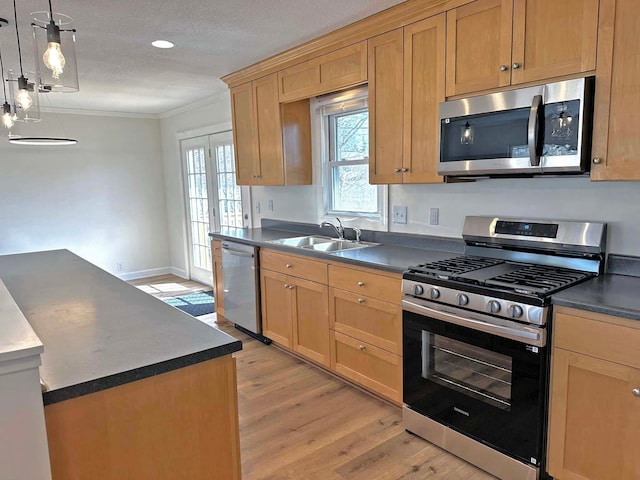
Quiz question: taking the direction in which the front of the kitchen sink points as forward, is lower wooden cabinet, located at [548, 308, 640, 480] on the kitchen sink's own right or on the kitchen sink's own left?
on the kitchen sink's own left

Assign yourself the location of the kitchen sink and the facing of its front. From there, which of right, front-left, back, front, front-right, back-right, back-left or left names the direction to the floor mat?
right

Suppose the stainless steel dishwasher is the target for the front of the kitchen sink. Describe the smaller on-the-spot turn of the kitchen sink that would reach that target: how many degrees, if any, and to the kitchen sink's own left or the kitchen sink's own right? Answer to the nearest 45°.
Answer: approximately 45° to the kitchen sink's own right

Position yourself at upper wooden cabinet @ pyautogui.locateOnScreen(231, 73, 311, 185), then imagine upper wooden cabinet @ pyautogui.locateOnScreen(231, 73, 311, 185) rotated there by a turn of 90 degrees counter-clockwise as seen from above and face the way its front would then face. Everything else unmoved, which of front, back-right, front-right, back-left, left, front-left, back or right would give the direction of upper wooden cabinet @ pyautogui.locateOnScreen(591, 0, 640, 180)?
front

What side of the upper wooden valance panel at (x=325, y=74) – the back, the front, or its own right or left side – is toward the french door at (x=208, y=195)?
right

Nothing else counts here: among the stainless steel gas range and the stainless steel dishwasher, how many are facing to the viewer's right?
0

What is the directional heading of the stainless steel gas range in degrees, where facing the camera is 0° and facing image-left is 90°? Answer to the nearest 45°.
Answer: approximately 45°

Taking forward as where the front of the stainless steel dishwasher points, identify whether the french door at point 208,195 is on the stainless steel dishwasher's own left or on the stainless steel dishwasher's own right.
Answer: on the stainless steel dishwasher's own right

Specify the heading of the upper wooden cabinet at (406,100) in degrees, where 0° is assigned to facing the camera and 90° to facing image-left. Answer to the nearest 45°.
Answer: approximately 45°
